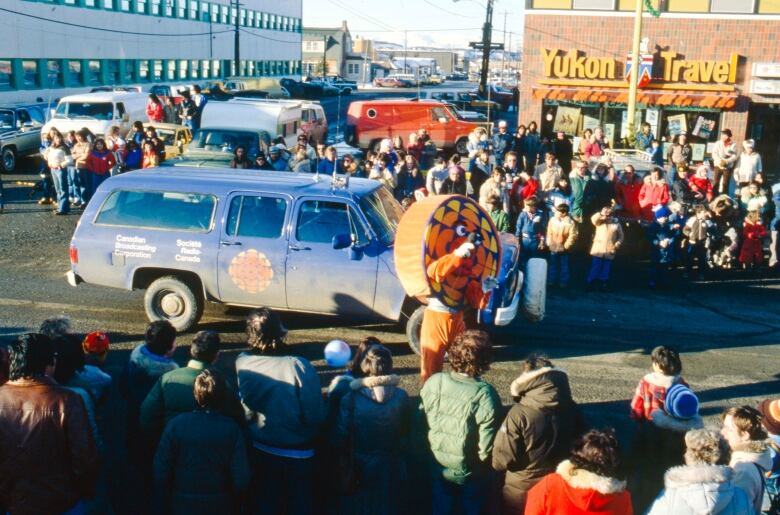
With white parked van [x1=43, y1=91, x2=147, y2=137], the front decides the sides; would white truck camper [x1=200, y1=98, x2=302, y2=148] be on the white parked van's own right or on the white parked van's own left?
on the white parked van's own left

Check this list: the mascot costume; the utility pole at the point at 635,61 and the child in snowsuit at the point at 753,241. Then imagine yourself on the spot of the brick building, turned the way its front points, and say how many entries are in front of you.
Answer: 3

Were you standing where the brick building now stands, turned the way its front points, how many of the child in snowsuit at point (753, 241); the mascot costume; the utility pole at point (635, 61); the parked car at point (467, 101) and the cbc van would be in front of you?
4

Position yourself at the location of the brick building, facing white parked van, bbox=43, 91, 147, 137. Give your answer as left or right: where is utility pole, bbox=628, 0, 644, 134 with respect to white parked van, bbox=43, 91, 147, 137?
left

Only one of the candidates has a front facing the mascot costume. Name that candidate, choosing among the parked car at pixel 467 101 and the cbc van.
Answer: the cbc van

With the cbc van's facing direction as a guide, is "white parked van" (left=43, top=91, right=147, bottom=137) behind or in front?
behind

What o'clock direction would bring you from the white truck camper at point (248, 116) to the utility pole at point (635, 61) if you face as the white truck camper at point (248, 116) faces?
The utility pole is roughly at 8 o'clock from the white truck camper.

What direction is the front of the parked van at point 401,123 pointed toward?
to the viewer's right
